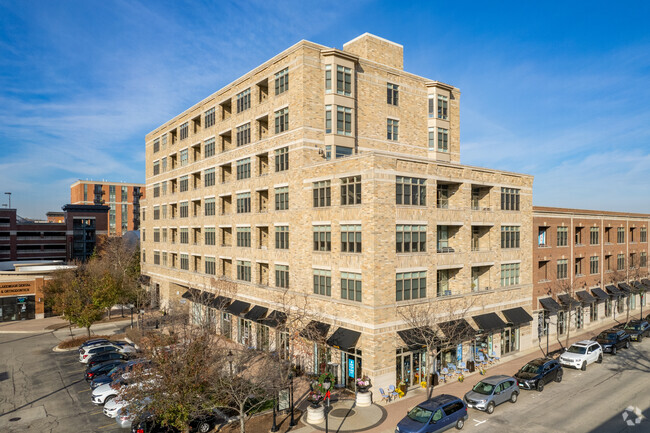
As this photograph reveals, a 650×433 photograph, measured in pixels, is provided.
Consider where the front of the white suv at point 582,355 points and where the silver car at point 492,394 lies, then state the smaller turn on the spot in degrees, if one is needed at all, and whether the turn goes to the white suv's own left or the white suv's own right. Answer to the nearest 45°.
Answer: approximately 45° to the white suv's own left

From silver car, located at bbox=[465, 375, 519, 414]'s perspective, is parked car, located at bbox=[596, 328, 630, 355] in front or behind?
behind

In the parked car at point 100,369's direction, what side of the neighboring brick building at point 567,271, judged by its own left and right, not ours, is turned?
right
